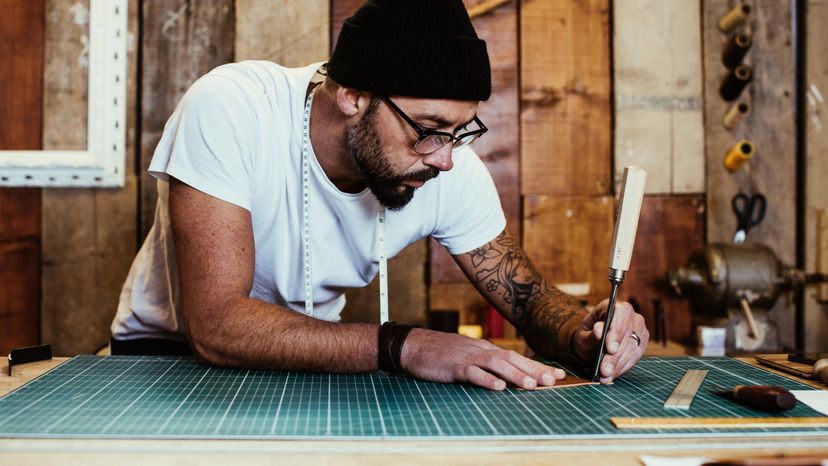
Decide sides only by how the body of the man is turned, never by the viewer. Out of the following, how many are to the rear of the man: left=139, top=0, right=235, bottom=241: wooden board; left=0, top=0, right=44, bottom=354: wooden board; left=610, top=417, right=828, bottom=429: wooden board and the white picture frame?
3

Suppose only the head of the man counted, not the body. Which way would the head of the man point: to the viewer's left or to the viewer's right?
to the viewer's right

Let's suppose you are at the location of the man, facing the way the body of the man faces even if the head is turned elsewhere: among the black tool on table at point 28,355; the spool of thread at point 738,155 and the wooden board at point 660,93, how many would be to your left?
2

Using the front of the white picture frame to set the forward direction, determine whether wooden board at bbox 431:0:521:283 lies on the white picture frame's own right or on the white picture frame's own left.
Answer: on the white picture frame's own left

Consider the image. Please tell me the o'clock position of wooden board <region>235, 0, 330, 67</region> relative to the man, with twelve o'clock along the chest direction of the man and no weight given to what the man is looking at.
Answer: The wooden board is roughly at 7 o'clock from the man.

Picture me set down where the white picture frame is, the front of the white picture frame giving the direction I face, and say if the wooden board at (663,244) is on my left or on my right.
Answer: on my left

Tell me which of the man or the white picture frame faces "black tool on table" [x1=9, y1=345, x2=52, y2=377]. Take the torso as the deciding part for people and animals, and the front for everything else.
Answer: the white picture frame

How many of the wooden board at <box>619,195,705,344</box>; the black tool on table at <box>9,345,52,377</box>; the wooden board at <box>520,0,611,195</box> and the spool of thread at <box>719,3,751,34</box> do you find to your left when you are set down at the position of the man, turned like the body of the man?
3

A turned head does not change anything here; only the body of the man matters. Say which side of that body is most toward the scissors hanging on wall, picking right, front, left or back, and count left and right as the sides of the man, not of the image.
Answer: left

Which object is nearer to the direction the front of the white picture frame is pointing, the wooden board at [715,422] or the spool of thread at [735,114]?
the wooden board

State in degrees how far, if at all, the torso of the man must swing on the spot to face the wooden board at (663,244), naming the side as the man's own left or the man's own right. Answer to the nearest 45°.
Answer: approximately 90° to the man's own left

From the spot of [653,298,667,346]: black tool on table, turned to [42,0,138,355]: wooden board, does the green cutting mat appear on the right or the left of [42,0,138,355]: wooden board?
left

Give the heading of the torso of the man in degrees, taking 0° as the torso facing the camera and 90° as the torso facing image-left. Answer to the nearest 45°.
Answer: approximately 315°
